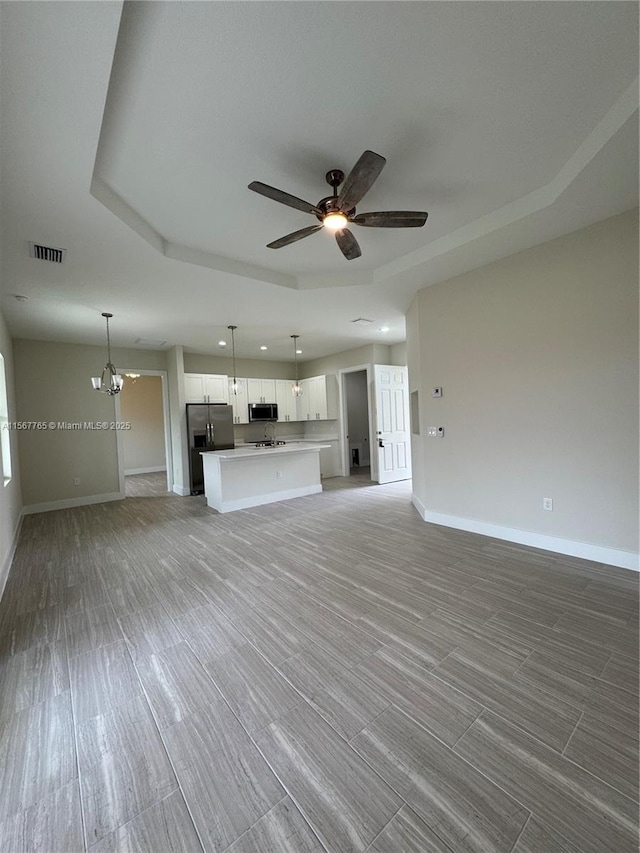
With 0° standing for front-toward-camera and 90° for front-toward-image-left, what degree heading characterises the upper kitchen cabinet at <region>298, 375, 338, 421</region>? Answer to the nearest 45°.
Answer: approximately 45°

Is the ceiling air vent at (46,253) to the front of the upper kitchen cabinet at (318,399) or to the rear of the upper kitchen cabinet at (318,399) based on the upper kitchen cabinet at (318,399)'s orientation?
to the front

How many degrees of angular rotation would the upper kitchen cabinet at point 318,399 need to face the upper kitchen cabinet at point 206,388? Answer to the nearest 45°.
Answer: approximately 45° to its right

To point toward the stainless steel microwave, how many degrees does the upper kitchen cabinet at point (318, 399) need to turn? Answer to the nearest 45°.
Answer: approximately 45° to its right

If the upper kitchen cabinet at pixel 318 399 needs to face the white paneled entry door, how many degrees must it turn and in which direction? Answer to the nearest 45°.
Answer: approximately 90° to its left

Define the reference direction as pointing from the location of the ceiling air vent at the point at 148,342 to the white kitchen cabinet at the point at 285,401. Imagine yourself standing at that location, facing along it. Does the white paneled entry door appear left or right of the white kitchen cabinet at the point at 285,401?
right

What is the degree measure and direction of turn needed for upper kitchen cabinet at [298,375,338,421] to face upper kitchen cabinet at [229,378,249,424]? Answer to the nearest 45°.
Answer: approximately 45° to its right

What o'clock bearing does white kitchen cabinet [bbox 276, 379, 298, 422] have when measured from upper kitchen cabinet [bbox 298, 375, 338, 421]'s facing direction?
The white kitchen cabinet is roughly at 2 o'clock from the upper kitchen cabinet.

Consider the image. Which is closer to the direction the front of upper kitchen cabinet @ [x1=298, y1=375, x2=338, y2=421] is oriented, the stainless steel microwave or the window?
the window

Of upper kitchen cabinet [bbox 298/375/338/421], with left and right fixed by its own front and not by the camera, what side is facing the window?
front

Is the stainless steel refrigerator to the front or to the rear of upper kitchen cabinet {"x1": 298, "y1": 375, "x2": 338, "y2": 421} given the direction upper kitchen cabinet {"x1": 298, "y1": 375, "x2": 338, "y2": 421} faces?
to the front

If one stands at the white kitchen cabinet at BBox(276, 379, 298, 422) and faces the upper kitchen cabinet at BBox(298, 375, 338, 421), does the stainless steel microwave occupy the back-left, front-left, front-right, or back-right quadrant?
back-right

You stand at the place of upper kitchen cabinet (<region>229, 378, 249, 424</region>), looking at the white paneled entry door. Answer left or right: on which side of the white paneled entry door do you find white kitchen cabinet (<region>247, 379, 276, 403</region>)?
left
